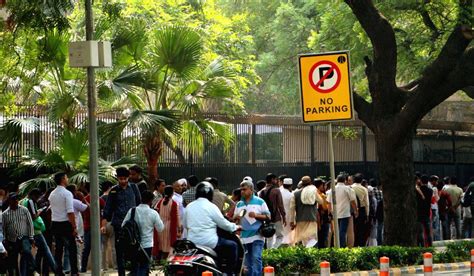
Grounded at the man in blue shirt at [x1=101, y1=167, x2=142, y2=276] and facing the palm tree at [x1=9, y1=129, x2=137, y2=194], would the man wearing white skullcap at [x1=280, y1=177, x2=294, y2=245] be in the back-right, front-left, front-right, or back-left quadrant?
front-right

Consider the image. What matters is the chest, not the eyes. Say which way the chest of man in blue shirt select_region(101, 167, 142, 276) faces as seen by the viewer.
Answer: toward the camera

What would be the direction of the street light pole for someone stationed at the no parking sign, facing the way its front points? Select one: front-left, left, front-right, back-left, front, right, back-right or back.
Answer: front-right

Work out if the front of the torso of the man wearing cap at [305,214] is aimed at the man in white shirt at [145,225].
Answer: no

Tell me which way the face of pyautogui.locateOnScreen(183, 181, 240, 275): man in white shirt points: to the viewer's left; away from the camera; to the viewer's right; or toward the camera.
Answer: away from the camera

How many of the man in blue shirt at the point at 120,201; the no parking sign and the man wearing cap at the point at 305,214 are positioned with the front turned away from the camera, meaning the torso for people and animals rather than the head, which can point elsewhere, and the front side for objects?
1

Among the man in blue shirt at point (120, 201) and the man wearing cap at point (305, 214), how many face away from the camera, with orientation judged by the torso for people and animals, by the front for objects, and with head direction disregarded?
1

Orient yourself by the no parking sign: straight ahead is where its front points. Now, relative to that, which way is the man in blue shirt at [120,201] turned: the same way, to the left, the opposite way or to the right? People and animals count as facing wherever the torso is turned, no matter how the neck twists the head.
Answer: the same way

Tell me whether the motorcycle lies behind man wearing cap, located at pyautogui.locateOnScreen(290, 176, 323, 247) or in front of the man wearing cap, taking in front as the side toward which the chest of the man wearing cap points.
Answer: behind

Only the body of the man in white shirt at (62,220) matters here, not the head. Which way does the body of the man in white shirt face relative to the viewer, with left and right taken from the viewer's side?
facing away from the viewer and to the right of the viewer

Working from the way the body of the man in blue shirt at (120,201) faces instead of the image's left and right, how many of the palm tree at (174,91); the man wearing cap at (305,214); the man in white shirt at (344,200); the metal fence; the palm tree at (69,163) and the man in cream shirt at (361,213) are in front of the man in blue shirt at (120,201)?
0

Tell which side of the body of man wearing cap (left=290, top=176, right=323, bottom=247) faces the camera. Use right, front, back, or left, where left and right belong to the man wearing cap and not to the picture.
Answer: back

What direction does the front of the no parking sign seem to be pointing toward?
toward the camera

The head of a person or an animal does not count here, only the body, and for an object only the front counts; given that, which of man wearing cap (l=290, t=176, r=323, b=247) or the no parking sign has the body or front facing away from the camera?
the man wearing cap
